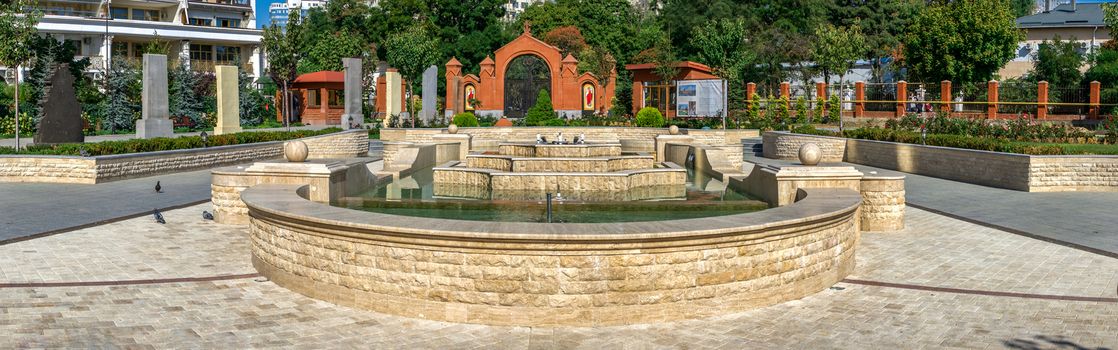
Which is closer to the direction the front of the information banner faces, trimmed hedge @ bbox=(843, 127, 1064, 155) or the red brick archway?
the trimmed hedge

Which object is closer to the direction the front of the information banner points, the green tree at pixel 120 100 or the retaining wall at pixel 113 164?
the retaining wall

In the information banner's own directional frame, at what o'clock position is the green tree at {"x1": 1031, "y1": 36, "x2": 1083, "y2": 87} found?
The green tree is roughly at 8 o'clock from the information banner.

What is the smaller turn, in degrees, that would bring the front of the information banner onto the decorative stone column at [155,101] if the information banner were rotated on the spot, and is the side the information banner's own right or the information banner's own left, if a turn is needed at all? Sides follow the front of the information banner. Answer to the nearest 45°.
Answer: approximately 45° to the information banner's own right

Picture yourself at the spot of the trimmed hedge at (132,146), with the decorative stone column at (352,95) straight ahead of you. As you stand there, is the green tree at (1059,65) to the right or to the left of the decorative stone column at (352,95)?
right

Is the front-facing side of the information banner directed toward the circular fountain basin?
yes

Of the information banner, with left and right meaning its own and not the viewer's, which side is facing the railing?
left

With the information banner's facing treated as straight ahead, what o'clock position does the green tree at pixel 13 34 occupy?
The green tree is roughly at 2 o'clock from the information banner.

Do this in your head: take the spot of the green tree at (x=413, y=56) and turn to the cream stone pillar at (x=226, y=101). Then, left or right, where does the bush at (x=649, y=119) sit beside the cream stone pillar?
left

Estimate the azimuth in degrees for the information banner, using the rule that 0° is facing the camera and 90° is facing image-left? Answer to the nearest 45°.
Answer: approximately 0°

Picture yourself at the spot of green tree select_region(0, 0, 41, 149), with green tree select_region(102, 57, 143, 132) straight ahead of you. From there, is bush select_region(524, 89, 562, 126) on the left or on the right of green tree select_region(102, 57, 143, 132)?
right
